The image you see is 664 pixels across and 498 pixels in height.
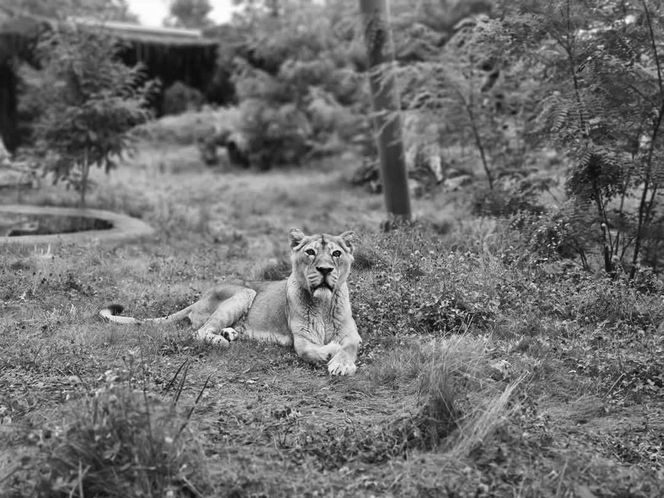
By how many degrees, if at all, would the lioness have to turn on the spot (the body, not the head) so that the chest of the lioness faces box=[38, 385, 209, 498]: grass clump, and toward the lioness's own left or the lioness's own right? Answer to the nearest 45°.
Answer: approximately 90° to the lioness's own right

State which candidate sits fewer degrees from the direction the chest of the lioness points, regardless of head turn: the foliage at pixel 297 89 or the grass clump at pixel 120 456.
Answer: the grass clump

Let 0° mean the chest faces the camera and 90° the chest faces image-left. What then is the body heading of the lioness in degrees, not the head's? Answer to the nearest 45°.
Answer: approximately 315°

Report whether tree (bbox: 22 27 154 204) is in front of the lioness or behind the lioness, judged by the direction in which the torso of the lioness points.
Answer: behind

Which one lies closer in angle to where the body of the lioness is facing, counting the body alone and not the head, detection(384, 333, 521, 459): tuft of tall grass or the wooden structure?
the tuft of tall grass

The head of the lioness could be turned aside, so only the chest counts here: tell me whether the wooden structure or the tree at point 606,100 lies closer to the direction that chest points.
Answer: the tree

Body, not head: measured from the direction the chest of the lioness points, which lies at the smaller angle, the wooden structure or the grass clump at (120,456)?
the grass clump

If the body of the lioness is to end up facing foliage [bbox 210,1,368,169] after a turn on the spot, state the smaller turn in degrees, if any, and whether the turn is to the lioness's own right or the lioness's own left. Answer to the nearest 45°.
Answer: approximately 135° to the lioness's own left

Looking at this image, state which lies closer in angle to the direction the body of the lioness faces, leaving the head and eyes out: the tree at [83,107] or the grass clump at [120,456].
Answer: the grass clump

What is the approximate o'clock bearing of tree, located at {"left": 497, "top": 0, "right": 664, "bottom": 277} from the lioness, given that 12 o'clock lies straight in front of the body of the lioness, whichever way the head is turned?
The tree is roughly at 10 o'clock from the lioness.

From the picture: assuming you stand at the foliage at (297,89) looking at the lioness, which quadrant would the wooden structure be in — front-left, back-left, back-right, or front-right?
back-right

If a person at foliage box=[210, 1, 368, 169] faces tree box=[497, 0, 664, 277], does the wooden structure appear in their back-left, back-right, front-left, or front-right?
back-right
